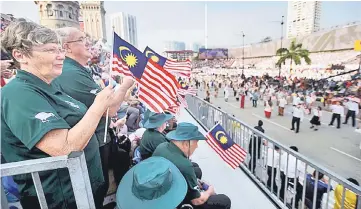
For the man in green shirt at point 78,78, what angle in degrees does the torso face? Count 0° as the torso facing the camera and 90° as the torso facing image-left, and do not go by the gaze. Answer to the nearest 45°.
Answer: approximately 270°

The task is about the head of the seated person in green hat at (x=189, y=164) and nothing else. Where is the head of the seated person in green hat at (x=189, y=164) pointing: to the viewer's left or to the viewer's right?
to the viewer's right

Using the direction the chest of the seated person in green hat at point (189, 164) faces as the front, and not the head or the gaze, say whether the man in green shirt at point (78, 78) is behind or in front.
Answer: behind

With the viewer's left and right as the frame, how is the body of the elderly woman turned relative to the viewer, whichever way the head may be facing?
facing to the right of the viewer

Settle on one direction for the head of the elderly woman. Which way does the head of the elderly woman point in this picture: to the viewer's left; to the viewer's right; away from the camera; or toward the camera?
to the viewer's right

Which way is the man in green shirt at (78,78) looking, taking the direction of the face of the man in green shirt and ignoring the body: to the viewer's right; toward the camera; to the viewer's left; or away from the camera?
to the viewer's right

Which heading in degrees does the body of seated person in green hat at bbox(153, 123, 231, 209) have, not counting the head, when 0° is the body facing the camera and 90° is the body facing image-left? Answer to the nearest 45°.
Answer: approximately 270°

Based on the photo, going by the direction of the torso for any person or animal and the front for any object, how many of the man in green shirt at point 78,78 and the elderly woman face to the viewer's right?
2

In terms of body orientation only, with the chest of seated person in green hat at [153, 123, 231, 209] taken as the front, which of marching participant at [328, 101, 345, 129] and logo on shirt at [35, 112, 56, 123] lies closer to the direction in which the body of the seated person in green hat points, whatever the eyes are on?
the marching participant

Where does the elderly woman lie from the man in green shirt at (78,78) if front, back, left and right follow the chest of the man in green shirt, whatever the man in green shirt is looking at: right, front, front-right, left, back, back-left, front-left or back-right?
right

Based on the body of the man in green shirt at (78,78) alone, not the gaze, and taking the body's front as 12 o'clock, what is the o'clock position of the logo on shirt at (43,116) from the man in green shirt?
The logo on shirt is roughly at 3 o'clock from the man in green shirt.

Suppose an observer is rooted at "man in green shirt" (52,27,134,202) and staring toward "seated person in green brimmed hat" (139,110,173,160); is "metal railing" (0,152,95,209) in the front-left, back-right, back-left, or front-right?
back-right

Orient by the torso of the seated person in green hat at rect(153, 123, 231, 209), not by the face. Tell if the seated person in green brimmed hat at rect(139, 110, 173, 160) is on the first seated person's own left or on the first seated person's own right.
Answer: on the first seated person's own left

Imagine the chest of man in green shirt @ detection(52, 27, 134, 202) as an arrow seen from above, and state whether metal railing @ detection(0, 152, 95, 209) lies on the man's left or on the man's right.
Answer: on the man's right
